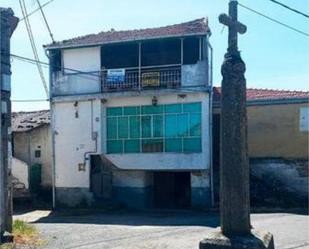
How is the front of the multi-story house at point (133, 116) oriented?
toward the camera

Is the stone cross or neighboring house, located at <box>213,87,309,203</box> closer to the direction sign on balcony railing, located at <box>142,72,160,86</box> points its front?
the stone cross

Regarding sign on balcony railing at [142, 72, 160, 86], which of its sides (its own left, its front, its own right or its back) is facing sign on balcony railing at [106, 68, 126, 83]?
right

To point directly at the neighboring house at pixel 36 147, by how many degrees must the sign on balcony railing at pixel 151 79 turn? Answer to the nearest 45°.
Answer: approximately 135° to its right

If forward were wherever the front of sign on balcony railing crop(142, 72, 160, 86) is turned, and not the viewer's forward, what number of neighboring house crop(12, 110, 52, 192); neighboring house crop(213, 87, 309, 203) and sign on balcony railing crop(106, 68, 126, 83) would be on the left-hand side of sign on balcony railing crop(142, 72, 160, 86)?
1

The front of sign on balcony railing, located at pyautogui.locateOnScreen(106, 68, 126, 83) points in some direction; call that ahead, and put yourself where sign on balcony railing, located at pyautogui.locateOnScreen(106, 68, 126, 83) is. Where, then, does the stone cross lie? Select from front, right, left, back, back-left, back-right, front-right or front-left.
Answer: front

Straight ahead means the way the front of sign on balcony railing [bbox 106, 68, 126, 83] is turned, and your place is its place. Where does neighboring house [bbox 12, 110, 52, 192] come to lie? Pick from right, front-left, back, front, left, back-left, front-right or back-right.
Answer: back-right

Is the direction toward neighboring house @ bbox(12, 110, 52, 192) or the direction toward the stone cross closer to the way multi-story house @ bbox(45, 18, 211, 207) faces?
the stone cross

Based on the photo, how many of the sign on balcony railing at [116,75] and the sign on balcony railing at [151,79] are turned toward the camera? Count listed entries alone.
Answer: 2

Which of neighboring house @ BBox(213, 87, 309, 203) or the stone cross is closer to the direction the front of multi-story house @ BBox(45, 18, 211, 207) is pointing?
the stone cross
